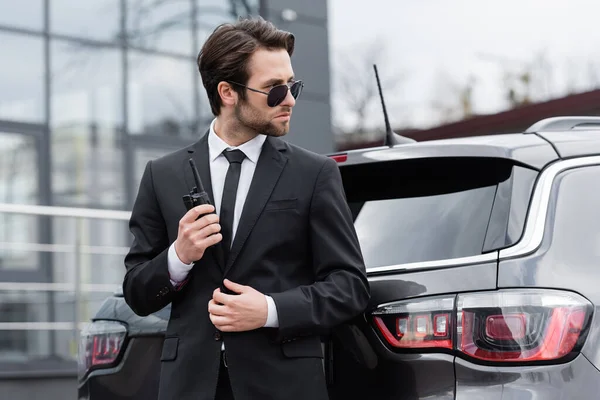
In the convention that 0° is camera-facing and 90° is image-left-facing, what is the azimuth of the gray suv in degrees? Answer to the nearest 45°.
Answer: approximately 225°

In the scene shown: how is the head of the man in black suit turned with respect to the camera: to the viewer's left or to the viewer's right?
to the viewer's right

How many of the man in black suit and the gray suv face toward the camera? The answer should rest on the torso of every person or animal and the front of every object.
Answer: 1

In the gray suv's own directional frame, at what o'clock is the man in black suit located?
The man in black suit is roughly at 7 o'clock from the gray suv.

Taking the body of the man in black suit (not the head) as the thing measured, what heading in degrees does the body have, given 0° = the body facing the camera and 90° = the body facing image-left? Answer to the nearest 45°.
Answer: approximately 0°

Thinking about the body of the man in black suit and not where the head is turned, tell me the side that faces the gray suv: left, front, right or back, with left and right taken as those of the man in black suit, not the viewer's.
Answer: back
